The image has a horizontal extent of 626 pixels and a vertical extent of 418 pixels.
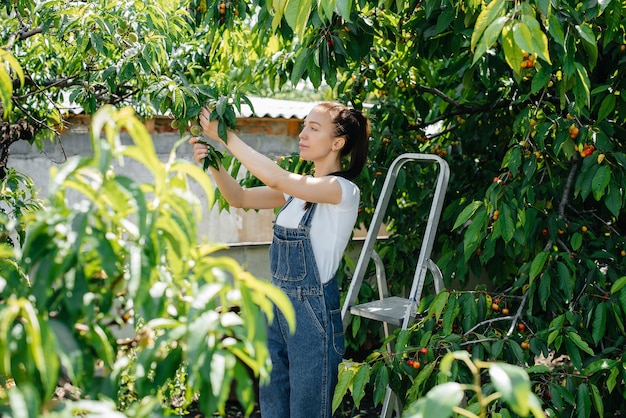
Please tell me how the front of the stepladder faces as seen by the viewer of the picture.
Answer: facing the viewer and to the left of the viewer

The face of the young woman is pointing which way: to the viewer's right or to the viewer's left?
to the viewer's left

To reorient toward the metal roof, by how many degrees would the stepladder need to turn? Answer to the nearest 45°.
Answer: approximately 135° to its right
